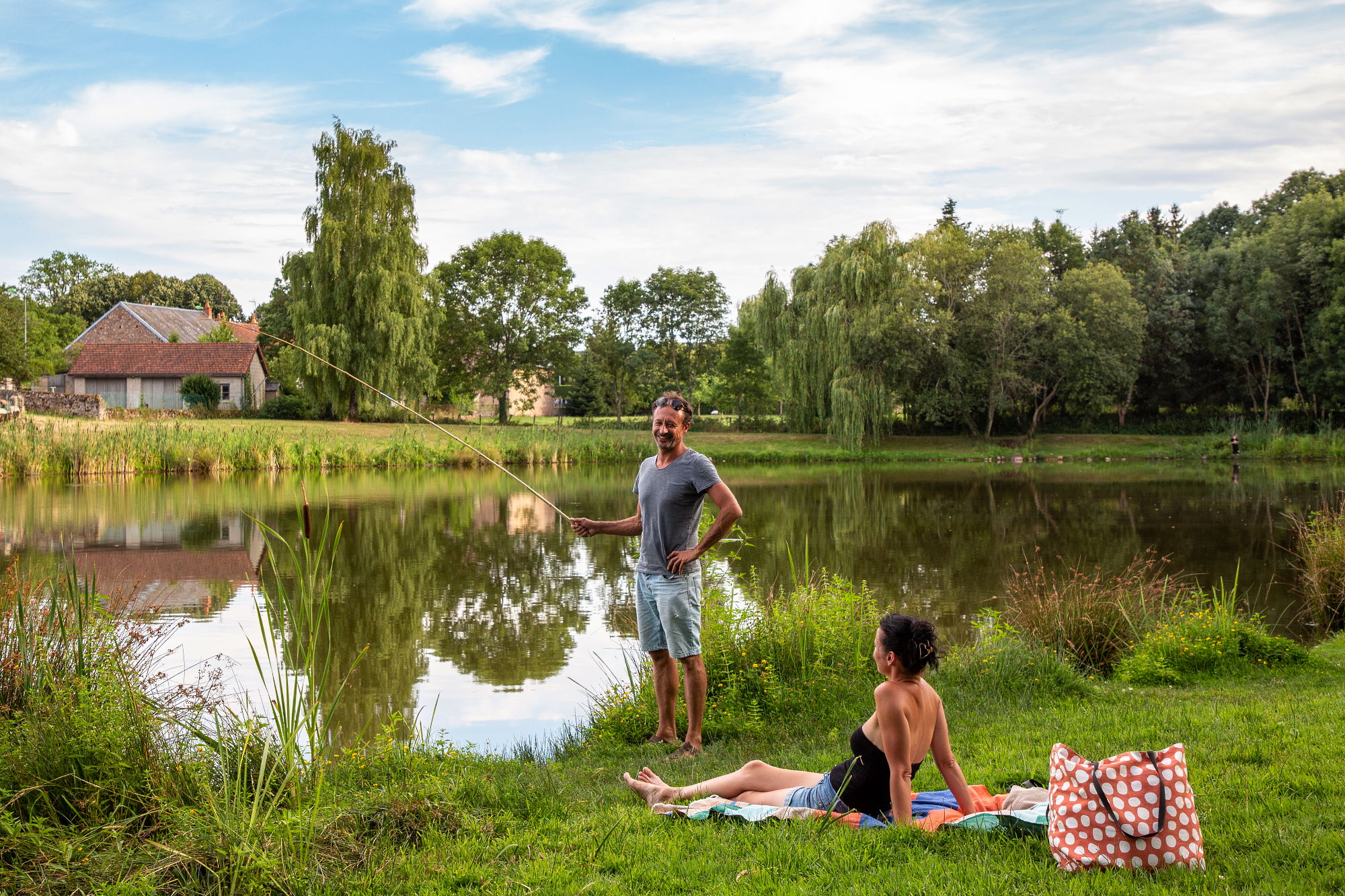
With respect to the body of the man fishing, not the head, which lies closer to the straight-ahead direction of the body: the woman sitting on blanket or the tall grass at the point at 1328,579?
the woman sitting on blanket

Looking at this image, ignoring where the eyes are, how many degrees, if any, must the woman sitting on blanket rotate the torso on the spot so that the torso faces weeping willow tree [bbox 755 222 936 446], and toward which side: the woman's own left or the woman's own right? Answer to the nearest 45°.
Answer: approximately 45° to the woman's own right

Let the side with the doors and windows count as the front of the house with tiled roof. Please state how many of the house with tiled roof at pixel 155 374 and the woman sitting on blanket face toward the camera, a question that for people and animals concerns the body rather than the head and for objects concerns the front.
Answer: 1

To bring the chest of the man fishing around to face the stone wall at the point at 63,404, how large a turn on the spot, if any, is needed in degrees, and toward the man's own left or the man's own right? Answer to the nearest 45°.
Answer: approximately 90° to the man's own right

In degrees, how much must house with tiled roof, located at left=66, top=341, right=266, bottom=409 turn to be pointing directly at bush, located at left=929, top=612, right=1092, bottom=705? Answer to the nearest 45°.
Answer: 0° — it already faces it

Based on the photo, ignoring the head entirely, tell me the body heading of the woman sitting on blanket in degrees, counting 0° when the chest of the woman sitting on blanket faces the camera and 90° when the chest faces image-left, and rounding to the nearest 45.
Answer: approximately 135°

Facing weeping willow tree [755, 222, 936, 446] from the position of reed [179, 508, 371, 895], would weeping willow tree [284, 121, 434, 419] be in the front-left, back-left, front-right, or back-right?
front-left

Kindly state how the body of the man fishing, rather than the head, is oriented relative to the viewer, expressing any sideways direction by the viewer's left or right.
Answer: facing the viewer and to the left of the viewer

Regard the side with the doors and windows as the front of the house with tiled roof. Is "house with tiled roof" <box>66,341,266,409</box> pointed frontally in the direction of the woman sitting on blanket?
yes

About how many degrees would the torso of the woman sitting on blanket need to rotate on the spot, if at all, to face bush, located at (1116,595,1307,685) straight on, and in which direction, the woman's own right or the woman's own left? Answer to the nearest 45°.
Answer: approximately 90° to the woman's own right

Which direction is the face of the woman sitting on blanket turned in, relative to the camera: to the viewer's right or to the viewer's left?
to the viewer's left

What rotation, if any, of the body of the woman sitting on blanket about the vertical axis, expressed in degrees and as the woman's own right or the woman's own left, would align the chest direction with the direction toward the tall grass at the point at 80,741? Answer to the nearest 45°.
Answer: approximately 45° to the woman's own left

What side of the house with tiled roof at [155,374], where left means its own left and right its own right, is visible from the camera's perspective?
front

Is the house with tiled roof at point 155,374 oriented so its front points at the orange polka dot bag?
yes

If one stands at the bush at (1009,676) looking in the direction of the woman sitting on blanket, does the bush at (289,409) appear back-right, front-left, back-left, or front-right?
back-right

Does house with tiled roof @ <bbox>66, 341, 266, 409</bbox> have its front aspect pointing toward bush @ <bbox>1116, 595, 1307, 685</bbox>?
yes
